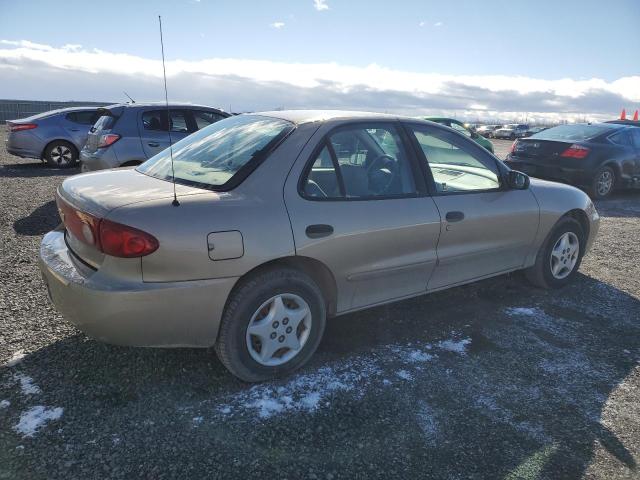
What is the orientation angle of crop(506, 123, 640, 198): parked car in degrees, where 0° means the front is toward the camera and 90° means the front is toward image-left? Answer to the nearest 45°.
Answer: approximately 225°

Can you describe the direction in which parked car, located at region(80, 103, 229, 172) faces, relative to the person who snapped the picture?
facing away from the viewer and to the right of the viewer

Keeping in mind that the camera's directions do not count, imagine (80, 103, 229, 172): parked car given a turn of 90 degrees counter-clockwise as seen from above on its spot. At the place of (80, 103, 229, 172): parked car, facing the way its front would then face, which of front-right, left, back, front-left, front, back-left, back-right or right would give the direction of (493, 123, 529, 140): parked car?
right

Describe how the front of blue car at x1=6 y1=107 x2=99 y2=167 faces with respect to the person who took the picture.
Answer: facing to the right of the viewer

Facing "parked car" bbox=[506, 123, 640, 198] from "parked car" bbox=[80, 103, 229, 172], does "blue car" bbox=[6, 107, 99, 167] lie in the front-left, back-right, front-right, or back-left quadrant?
back-left

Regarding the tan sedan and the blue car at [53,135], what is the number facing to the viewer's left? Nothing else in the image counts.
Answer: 0

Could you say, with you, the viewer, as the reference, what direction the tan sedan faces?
facing away from the viewer and to the right of the viewer

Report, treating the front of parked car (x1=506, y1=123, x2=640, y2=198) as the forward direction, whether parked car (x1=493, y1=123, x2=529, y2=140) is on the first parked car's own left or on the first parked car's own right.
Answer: on the first parked car's own left

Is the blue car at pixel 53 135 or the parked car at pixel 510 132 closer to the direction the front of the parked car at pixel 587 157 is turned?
the parked car

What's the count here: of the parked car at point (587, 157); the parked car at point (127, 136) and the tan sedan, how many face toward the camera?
0

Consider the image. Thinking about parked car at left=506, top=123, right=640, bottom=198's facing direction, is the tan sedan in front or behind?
behind

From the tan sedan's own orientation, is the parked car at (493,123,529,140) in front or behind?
in front
